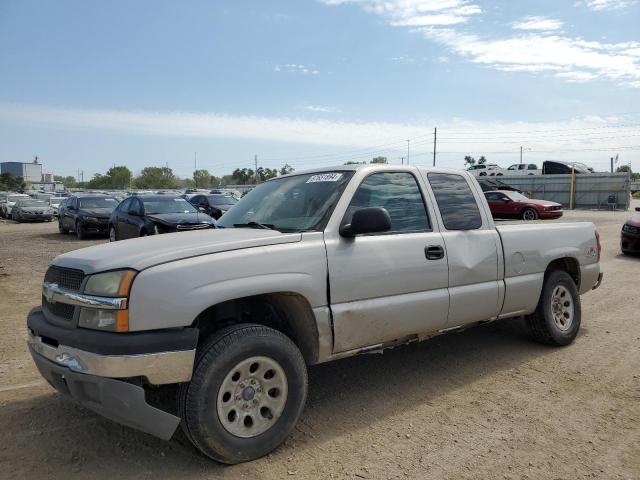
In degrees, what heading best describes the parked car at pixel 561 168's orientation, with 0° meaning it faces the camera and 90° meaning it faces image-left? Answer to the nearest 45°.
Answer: approximately 270°

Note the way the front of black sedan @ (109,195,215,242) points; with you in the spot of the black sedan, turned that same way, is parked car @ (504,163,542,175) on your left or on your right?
on your left

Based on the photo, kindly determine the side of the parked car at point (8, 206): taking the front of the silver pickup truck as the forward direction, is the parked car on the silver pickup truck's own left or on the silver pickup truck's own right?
on the silver pickup truck's own right

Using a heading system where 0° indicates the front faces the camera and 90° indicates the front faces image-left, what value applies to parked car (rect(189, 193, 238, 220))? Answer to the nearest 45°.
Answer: approximately 315°

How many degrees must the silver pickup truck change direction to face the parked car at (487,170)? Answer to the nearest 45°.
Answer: approximately 135° to its right

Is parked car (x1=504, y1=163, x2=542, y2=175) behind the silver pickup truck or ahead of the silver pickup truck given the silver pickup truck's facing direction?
behind

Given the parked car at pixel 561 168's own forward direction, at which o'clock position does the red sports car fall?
The red sports car is roughly at 3 o'clock from the parked car.

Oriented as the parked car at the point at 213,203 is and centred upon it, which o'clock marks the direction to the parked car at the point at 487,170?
the parked car at the point at 487,170 is roughly at 9 o'clock from the parked car at the point at 213,203.
